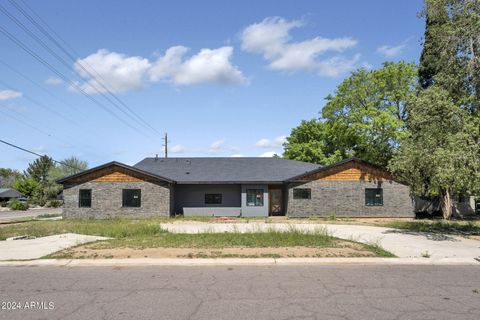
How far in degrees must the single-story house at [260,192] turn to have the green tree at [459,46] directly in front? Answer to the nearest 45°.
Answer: approximately 45° to its left

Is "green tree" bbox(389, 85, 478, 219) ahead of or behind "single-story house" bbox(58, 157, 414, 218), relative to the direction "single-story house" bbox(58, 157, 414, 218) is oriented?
ahead

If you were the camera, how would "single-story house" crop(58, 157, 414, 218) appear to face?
facing the viewer
